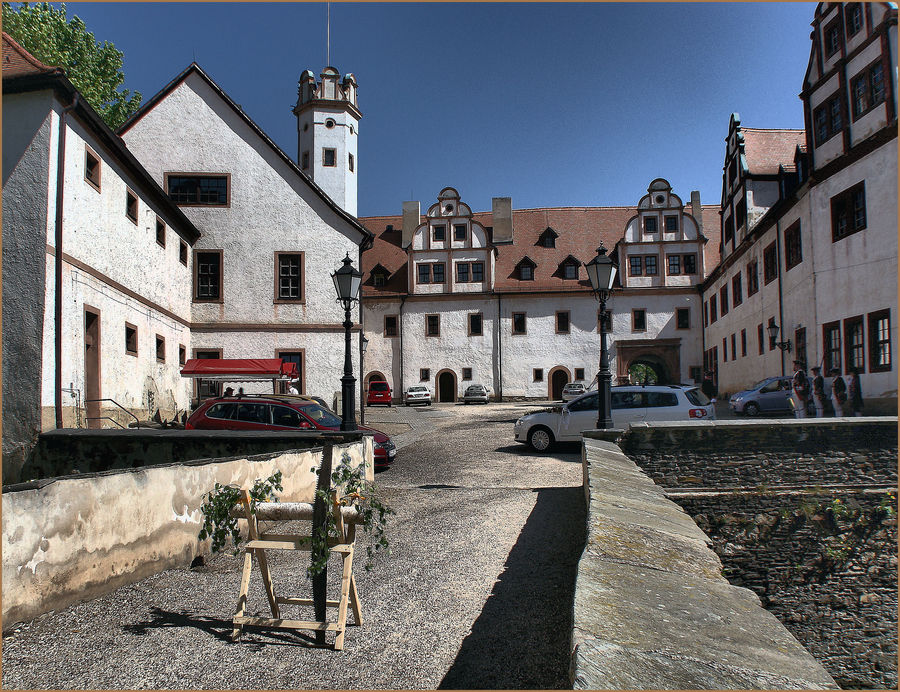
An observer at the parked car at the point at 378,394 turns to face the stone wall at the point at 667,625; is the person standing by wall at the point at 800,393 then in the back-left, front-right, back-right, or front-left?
front-left

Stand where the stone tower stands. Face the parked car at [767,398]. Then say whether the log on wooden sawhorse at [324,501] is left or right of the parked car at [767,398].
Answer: right

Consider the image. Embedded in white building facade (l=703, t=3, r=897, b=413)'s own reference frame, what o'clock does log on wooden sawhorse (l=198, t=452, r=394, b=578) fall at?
The log on wooden sawhorse is roughly at 11 o'clock from the white building facade.

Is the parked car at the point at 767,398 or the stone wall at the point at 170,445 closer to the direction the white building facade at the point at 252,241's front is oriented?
the stone wall

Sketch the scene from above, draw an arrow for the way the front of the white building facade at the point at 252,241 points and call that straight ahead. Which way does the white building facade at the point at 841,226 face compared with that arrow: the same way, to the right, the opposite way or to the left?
to the right

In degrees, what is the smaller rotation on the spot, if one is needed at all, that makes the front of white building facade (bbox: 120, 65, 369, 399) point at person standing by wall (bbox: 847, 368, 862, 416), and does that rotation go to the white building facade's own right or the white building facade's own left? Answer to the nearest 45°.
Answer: approximately 45° to the white building facade's own left

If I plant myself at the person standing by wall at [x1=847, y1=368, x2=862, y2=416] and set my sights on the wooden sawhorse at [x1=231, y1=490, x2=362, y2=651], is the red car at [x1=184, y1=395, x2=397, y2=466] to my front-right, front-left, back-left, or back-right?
front-right

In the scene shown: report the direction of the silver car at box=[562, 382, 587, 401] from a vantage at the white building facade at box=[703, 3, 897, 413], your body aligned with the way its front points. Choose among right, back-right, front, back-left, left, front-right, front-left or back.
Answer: right

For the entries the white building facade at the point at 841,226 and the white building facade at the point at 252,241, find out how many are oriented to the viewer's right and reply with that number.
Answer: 0

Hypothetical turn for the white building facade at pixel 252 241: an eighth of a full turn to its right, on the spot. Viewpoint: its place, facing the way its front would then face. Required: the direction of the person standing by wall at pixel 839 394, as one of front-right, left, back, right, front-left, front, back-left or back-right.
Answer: left

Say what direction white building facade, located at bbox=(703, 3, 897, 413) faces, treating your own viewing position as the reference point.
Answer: facing the viewer and to the left of the viewer

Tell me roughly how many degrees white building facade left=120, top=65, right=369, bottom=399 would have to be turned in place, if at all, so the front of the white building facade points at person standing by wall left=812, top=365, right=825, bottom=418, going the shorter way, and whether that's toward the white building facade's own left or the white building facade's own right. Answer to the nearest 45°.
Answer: approximately 45° to the white building facade's own left

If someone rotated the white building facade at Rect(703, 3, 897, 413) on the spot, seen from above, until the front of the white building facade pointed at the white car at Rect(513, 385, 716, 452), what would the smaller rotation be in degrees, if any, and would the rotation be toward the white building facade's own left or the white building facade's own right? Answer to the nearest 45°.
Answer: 0° — it already faces it

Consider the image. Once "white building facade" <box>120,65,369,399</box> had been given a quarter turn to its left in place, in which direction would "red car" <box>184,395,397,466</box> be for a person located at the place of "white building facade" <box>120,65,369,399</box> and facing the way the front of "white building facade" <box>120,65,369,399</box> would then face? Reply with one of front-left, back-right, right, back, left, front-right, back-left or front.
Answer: right

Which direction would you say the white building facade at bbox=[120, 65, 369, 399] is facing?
toward the camera
